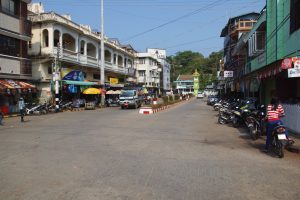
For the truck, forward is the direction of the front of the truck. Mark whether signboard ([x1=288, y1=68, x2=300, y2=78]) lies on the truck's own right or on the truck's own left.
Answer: on the truck's own left

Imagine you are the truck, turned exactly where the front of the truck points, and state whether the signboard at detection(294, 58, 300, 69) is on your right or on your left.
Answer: on your left

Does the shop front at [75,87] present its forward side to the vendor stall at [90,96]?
yes

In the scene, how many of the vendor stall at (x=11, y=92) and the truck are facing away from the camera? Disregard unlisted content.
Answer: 0

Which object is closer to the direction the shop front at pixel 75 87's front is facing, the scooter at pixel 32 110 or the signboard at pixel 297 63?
the signboard

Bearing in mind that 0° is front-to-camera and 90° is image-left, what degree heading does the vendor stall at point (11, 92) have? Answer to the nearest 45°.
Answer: approximately 315°

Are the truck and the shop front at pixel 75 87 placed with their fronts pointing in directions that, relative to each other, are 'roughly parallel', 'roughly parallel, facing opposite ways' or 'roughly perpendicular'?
roughly perpendicular

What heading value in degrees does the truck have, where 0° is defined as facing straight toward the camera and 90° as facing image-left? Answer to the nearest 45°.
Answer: approximately 45°

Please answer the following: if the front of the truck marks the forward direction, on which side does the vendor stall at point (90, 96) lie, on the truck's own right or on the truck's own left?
on the truck's own right
